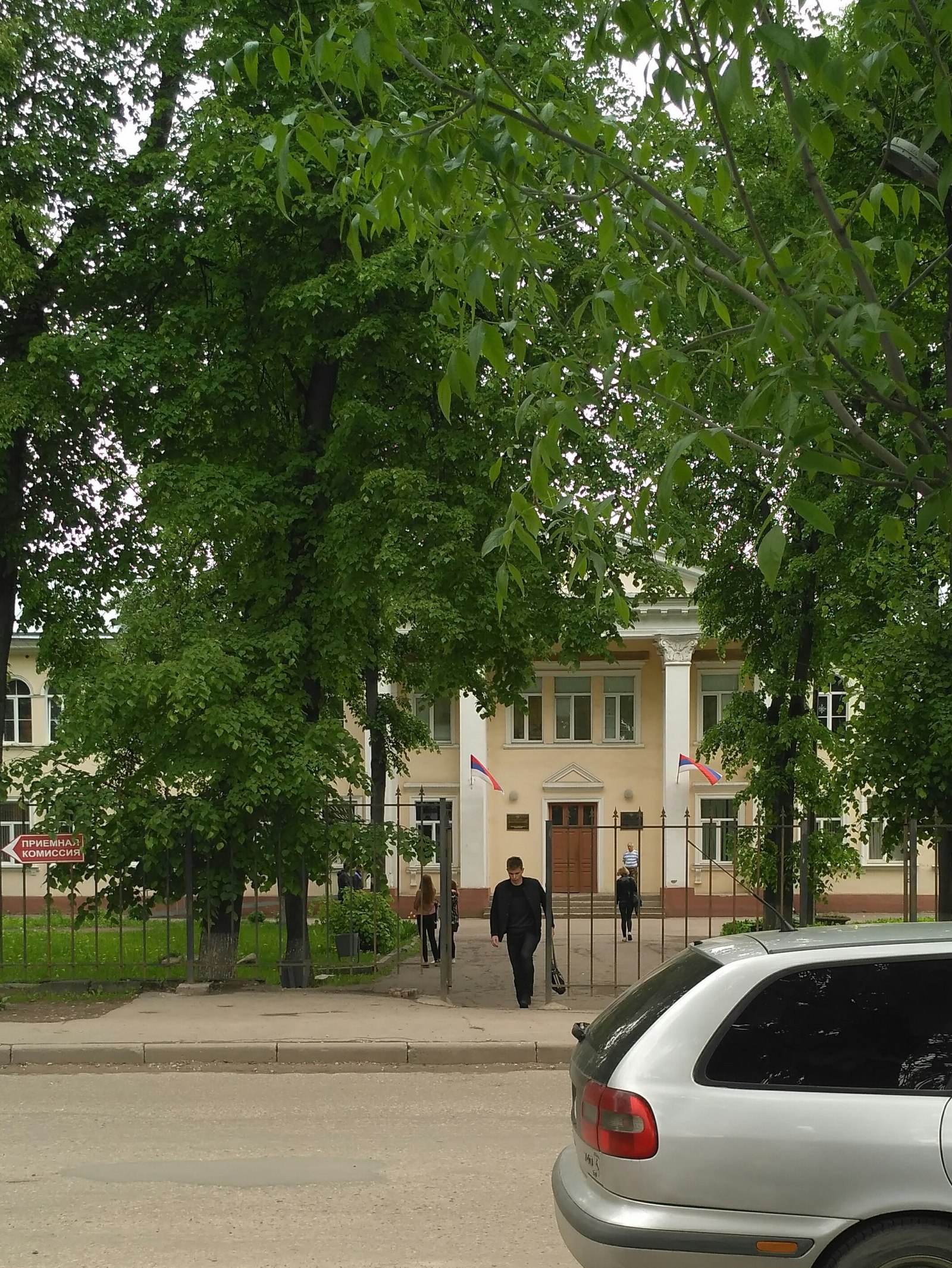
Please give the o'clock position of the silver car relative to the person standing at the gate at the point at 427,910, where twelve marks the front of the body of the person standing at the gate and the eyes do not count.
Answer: The silver car is roughly at 6 o'clock from the person standing at the gate.

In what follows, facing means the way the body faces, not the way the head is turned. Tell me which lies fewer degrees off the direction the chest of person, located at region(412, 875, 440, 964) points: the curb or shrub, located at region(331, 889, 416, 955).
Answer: the shrub

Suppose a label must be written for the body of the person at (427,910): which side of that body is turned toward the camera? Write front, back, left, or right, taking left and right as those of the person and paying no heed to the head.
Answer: back

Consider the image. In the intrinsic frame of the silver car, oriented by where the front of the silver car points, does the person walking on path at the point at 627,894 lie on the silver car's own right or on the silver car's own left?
on the silver car's own left

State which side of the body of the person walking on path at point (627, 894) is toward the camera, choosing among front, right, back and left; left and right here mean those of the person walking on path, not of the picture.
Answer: back

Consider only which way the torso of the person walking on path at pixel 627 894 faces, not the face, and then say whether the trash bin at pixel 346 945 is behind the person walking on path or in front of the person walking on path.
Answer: behind

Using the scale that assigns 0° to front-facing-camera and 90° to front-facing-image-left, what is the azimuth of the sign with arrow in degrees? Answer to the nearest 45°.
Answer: approximately 0°

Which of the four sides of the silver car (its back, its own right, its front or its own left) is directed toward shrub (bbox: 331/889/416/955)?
left
